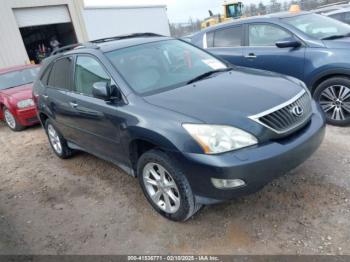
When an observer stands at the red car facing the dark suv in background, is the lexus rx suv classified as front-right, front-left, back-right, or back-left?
front-right

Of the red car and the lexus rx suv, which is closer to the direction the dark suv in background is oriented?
the lexus rx suv

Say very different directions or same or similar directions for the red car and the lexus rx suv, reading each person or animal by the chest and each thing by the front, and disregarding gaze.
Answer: same or similar directions

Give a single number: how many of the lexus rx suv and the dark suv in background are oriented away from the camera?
0

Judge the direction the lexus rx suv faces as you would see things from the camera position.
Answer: facing the viewer and to the right of the viewer

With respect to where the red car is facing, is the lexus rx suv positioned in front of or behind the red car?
in front

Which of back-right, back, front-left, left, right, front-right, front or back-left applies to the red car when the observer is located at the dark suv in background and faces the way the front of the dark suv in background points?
back-right

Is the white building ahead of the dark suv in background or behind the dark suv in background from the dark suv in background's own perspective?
behind

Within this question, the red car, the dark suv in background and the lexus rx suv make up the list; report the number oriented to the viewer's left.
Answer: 0
